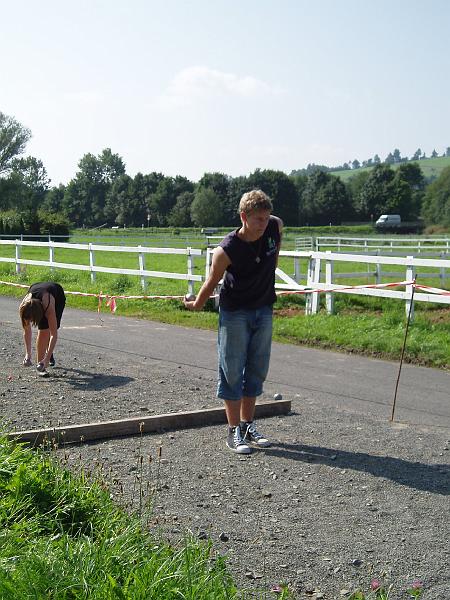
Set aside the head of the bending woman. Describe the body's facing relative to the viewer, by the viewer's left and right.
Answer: facing the viewer and to the left of the viewer

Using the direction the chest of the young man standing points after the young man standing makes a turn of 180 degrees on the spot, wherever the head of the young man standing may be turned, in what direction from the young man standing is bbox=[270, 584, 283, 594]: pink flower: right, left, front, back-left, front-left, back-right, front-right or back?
back-left

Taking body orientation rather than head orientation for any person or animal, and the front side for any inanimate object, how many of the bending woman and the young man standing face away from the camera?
0

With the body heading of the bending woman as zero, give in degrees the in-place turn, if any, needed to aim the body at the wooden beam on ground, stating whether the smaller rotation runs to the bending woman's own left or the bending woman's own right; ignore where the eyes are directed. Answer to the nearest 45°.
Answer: approximately 45° to the bending woman's own left

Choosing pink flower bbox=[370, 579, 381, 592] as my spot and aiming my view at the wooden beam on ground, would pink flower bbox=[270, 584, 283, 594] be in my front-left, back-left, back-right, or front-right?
front-left

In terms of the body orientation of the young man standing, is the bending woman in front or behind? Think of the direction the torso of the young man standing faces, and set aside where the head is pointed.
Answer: behind

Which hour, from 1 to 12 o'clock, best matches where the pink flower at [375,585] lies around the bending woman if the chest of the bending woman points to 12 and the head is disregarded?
The pink flower is roughly at 10 o'clock from the bending woman.

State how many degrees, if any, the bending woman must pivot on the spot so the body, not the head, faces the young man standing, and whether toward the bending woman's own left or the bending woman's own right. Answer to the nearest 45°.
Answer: approximately 90° to the bending woman's own left

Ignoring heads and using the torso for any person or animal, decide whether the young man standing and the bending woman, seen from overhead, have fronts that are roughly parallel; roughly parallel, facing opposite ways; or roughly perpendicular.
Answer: roughly perpendicular

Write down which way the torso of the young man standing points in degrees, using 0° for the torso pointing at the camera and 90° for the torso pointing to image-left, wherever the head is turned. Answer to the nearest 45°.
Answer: approximately 315°
